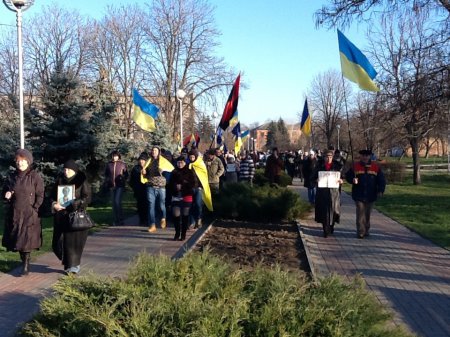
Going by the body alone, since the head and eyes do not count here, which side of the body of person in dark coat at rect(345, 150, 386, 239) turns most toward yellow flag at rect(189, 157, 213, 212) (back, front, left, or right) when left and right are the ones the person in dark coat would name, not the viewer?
right

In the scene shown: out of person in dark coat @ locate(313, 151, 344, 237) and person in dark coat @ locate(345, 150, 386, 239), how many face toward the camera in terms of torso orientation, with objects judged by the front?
2

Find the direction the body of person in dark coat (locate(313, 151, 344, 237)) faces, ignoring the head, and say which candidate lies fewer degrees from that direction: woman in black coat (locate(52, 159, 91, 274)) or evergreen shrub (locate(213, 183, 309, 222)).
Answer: the woman in black coat

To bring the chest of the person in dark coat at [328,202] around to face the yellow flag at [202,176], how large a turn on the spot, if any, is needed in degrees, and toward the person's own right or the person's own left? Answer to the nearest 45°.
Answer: approximately 90° to the person's own right

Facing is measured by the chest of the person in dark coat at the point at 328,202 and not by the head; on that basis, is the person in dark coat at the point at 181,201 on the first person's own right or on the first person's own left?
on the first person's own right

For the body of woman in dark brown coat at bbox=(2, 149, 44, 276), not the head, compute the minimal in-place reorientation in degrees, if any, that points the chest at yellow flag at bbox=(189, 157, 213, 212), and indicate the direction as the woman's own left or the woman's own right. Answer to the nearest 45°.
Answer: approximately 180°

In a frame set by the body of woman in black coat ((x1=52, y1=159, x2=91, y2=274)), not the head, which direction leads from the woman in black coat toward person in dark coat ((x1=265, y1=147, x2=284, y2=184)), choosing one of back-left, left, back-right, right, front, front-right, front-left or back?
back

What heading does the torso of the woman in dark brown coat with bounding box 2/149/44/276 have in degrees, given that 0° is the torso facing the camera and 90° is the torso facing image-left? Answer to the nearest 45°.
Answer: approximately 45°

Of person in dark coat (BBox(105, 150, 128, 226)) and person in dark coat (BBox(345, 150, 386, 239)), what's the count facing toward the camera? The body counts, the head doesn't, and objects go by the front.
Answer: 2

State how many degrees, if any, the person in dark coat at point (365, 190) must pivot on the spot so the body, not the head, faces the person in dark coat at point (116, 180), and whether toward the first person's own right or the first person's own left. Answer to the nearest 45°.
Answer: approximately 90° to the first person's own right

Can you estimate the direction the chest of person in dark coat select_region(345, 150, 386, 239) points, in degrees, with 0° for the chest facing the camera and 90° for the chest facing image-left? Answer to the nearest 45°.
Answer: approximately 0°
